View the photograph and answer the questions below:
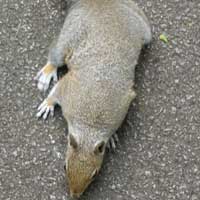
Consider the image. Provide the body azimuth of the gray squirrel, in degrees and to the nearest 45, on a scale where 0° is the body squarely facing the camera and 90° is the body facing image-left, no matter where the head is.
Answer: approximately 0°
